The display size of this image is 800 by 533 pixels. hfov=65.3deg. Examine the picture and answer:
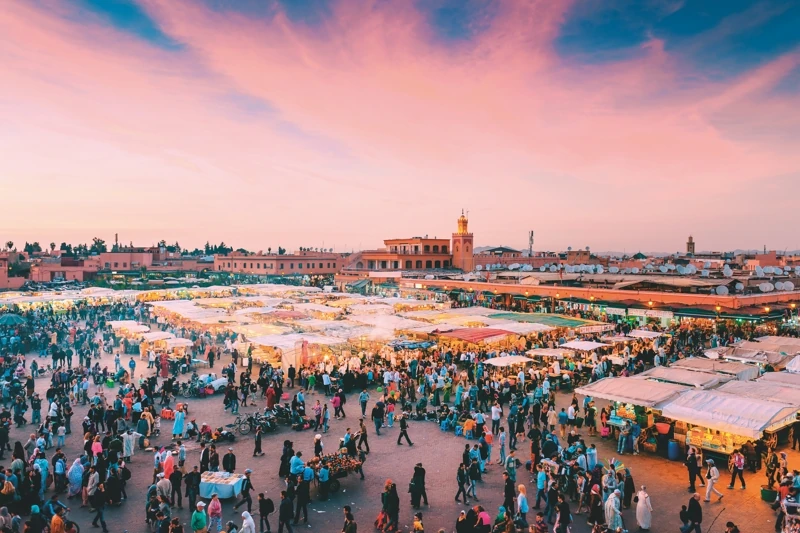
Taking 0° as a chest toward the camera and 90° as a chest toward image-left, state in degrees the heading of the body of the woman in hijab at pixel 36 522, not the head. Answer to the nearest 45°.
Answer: approximately 180°

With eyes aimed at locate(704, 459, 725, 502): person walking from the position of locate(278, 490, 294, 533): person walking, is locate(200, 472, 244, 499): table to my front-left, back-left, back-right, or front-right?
back-left

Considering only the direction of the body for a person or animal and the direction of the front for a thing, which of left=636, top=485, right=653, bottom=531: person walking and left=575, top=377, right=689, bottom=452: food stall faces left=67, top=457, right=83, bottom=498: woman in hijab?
the food stall

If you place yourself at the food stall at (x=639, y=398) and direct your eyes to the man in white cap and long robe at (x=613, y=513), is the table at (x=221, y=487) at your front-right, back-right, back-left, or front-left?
front-right

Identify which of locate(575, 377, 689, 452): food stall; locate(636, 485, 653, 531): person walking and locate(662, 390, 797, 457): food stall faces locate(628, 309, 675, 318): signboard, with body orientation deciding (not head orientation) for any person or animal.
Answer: the person walking

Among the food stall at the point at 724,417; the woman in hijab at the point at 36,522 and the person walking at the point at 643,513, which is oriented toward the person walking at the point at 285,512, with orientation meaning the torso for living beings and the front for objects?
the food stall

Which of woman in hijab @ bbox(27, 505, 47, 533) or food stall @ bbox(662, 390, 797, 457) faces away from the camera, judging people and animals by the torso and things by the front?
the woman in hijab

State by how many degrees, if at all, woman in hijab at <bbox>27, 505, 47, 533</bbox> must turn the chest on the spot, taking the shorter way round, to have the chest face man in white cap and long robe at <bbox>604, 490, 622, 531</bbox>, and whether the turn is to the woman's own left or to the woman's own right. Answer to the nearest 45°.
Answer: approximately 135° to the woman's own right

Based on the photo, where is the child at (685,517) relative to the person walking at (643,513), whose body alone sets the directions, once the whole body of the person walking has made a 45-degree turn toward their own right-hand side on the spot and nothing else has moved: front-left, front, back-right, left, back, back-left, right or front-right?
front-right

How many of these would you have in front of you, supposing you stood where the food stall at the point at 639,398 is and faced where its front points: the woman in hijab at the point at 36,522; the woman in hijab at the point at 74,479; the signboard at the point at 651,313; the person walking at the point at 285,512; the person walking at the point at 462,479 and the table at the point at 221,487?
5

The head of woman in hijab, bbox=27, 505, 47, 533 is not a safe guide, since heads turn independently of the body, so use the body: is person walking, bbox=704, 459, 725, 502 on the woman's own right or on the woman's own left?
on the woman's own right

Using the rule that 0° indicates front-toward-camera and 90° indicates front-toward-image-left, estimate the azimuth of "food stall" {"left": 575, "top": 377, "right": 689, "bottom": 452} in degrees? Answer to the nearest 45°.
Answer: approximately 45°

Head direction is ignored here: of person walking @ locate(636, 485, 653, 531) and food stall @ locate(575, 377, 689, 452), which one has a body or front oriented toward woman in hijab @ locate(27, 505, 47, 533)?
the food stall

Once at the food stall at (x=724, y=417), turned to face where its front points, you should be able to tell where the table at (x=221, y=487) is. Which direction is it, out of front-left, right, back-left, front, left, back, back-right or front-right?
front

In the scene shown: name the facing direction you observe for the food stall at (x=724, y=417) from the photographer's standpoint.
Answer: facing the viewer and to the left of the viewer

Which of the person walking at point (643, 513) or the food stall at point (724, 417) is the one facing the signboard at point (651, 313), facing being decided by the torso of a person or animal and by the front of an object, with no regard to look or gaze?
the person walking

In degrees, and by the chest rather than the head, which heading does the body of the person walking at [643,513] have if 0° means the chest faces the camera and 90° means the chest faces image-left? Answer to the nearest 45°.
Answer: approximately 180°

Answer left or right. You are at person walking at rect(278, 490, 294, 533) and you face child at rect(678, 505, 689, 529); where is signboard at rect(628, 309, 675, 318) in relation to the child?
left
